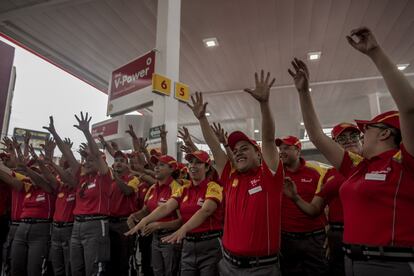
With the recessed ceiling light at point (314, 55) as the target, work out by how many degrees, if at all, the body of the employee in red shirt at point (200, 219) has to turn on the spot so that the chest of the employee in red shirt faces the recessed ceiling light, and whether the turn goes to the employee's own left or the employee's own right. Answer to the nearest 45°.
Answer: approximately 180°

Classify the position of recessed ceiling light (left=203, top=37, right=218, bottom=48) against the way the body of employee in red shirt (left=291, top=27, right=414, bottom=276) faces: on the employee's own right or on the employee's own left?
on the employee's own right

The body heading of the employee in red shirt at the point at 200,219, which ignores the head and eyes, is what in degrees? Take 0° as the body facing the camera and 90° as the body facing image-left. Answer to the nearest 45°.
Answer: approximately 45°

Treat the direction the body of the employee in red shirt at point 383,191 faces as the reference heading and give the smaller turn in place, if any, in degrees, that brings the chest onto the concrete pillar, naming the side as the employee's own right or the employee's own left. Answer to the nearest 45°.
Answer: approximately 90° to the employee's own right

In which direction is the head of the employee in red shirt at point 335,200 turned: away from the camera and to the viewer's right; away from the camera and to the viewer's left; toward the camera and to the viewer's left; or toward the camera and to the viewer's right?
toward the camera and to the viewer's left

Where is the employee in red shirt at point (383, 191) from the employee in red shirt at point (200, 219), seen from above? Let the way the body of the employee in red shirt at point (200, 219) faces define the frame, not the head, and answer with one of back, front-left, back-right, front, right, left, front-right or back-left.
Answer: left

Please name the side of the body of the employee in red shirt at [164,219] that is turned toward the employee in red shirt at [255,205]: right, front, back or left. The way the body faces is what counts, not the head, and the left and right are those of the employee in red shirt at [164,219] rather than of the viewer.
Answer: left

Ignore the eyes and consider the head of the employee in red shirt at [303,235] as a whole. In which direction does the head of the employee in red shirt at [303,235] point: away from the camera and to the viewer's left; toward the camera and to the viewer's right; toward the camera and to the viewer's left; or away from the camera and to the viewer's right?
toward the camera and to the viewer's left

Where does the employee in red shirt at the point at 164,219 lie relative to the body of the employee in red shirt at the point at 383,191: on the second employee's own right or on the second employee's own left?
on the second employee's own right

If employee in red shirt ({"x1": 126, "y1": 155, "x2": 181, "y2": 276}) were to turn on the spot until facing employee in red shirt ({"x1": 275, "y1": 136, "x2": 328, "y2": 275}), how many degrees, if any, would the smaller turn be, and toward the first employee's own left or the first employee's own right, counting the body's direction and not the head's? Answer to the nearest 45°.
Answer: approximately 90° to the first employee's own left

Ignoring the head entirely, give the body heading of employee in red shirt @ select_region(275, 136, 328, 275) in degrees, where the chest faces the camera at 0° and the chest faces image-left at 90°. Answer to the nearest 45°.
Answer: approximately 45°

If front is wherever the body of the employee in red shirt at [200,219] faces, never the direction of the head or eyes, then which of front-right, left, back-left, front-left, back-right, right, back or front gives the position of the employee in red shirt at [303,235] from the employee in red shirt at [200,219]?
back-left

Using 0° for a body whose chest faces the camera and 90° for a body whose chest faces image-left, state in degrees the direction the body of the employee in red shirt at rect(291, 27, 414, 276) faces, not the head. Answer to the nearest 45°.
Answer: approximately 45°

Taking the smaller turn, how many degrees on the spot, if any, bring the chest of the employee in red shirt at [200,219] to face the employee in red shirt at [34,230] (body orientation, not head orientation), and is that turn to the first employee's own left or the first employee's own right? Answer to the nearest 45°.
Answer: approximately 90° to the first employee's own right
